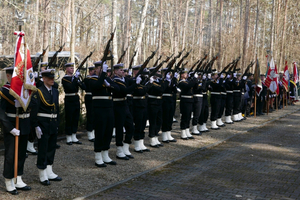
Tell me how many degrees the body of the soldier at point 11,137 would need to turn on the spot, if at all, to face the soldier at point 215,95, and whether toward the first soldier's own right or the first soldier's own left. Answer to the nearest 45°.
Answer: approximately 90° to the first soldier's own left

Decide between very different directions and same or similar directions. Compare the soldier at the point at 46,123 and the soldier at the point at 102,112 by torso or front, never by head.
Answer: same or similar directions

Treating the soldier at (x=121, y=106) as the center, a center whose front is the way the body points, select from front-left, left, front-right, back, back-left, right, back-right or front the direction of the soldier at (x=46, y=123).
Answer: right

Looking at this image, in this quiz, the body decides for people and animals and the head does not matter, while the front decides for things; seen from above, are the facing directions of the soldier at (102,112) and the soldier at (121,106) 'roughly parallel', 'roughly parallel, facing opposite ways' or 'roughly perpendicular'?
roughly parallel

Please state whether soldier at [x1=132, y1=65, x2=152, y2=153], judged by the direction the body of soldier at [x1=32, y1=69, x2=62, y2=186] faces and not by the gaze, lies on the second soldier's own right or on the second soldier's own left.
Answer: on the second soldier's own left

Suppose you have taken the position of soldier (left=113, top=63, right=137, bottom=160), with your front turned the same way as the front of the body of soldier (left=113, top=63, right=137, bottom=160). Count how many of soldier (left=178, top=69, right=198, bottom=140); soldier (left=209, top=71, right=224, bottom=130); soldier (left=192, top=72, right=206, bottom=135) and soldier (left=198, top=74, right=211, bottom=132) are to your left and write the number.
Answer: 4

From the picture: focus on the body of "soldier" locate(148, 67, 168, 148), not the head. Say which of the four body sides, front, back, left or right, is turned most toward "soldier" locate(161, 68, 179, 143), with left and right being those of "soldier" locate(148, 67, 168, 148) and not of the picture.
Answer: left

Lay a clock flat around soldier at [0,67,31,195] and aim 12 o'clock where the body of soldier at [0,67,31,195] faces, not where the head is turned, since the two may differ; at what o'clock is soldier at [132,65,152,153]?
soldier at [132,65,152,153] is roughly at 9 o'clock from soldier at [0,67,31,195].

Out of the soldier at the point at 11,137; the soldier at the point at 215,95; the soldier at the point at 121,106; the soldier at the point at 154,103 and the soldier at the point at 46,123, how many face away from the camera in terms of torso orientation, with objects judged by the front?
0

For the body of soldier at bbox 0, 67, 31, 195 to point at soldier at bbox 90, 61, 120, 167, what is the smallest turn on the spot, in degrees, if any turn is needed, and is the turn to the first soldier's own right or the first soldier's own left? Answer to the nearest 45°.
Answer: approximately 90° to the first soldier's own left

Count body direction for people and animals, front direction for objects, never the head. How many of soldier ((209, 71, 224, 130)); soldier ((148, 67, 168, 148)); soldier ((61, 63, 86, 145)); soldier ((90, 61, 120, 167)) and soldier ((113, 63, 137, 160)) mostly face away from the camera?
0
